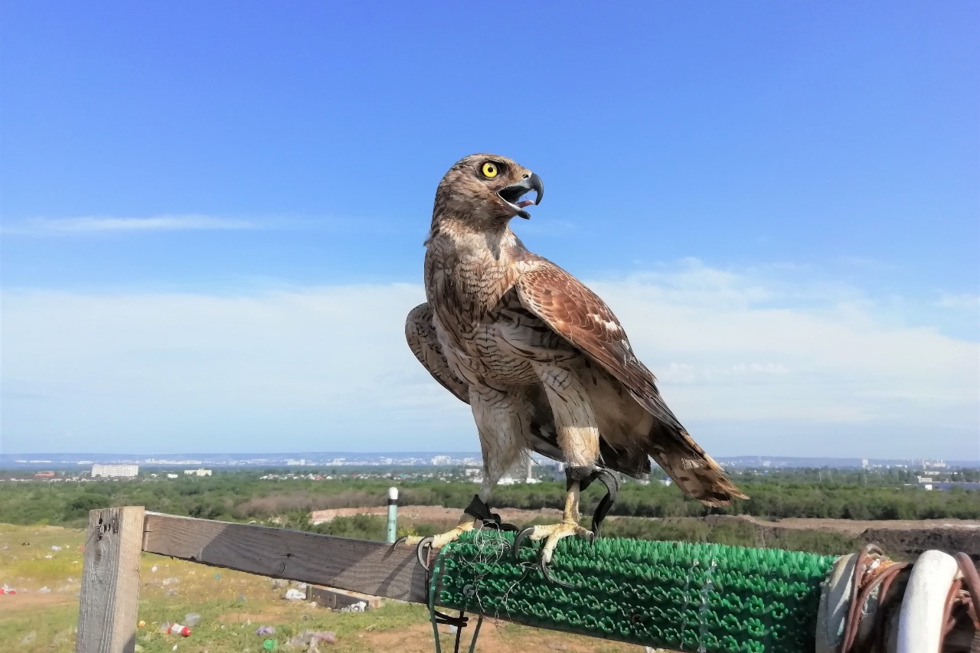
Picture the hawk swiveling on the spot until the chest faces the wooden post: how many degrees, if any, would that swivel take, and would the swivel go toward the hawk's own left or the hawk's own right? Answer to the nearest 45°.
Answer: approximately 45° to the hawk's own right

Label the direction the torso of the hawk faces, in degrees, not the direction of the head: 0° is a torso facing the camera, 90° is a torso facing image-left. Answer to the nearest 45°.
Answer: approximately 45°

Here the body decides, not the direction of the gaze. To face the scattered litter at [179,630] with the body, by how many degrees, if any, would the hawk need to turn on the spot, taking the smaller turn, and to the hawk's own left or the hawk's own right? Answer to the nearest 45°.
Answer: approximately 90° to the hawk's own right

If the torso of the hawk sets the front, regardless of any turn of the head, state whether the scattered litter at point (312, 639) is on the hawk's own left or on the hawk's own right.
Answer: on the hawk's own right
